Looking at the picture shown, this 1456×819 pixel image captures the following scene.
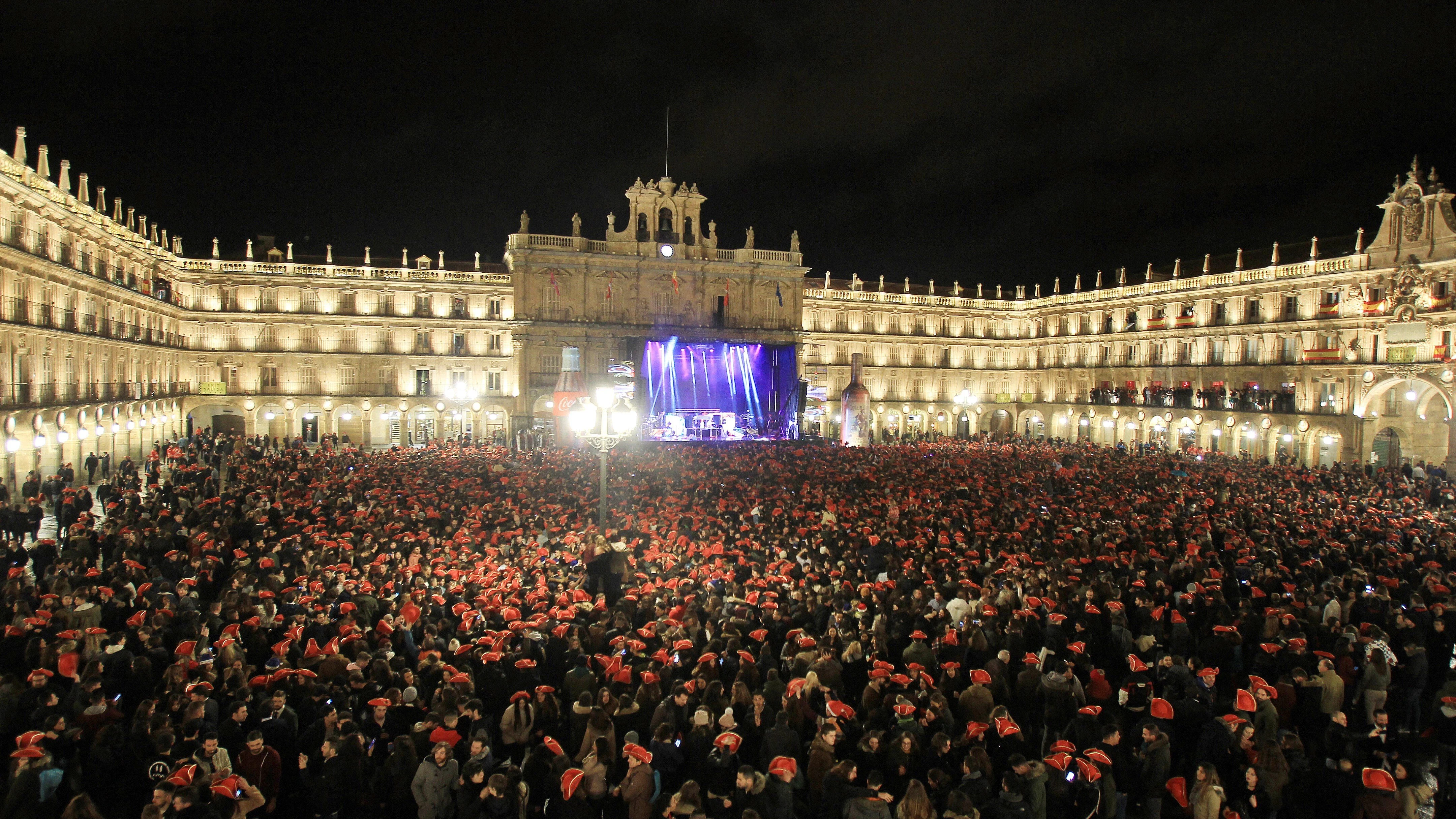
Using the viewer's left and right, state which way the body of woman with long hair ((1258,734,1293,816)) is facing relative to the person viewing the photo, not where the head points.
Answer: facing away from the viewer

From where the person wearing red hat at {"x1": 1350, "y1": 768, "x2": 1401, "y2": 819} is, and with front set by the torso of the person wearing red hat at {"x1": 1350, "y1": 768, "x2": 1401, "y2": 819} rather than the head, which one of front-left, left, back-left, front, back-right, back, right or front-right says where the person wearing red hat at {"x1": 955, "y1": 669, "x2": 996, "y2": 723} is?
left

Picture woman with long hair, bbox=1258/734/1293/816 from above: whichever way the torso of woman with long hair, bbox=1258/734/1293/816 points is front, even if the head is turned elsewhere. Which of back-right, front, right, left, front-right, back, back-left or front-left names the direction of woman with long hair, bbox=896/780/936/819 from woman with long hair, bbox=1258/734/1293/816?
back-left

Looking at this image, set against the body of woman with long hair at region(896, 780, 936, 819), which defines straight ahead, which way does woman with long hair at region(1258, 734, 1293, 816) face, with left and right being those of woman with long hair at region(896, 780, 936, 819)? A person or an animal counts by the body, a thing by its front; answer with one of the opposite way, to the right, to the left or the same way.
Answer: the same way

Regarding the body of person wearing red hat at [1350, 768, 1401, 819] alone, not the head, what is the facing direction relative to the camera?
away from the camera

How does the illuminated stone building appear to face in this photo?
toward the camera

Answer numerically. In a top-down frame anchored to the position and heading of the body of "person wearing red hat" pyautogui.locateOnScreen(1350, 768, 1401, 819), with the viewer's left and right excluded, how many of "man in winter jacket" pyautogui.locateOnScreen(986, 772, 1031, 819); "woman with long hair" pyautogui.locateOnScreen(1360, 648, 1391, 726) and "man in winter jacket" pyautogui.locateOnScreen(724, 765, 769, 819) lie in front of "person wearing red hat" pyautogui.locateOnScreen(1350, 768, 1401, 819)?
1

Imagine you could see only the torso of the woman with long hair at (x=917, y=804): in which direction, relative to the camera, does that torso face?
away from the camera

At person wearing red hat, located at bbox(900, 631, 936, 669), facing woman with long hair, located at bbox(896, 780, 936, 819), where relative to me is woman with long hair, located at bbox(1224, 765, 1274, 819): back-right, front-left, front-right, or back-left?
front-left

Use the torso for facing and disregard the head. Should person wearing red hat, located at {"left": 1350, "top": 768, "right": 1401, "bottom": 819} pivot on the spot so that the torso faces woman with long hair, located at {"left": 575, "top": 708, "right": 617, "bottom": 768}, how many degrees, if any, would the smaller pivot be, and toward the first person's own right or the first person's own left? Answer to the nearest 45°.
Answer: approximately 135° to the first person's own left

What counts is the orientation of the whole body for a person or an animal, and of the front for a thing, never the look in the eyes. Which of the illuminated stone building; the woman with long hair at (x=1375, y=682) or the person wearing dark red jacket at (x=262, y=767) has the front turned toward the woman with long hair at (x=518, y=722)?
the illuminated stone building

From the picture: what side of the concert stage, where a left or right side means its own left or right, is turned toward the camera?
front

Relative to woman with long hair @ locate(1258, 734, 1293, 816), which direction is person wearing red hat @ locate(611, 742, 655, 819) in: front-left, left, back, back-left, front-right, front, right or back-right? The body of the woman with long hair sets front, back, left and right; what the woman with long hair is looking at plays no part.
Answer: back-left

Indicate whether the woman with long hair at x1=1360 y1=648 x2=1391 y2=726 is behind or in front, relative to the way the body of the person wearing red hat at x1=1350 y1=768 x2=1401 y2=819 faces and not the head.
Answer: in front

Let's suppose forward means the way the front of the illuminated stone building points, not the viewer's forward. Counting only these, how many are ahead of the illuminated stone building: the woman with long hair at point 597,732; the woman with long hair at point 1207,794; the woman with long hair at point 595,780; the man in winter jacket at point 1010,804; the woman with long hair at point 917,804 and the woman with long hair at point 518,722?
6

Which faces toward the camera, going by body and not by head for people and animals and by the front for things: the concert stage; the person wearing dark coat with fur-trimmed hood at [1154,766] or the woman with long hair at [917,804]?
the concert stage

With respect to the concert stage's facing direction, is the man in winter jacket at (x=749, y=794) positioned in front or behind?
in front

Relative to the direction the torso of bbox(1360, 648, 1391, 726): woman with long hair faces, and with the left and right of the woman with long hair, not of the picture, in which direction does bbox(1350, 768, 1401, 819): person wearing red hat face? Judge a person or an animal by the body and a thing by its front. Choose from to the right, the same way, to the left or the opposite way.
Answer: the same way
